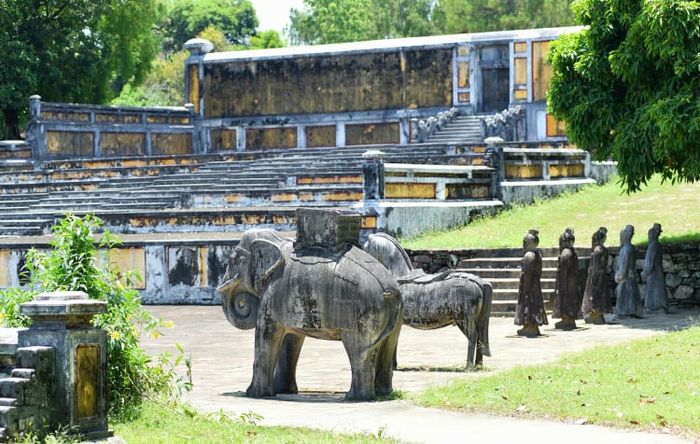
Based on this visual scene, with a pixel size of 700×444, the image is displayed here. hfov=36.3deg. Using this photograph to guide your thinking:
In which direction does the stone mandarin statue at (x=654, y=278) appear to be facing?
to the viewer's left

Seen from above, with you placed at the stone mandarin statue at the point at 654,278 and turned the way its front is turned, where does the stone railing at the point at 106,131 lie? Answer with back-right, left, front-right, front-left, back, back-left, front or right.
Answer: front-right

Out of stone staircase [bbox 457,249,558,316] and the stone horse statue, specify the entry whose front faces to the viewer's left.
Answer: the stone horse statue

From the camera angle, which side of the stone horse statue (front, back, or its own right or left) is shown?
left

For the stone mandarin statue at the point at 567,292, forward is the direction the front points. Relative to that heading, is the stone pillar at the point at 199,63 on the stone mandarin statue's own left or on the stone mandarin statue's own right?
on the stone mandarin statue's own right

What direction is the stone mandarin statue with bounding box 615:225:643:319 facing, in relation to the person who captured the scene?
facing to the left of the viewer

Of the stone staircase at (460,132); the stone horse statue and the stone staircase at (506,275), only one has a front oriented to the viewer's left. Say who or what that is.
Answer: the stone horse statue

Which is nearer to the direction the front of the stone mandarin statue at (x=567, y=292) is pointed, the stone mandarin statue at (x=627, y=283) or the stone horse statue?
the stone horse statue

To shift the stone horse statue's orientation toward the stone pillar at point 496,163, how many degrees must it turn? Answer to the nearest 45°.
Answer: approximately 90° to its right

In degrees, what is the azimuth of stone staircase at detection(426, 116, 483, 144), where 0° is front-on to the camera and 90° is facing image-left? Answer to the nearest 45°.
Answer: approximately 0°
